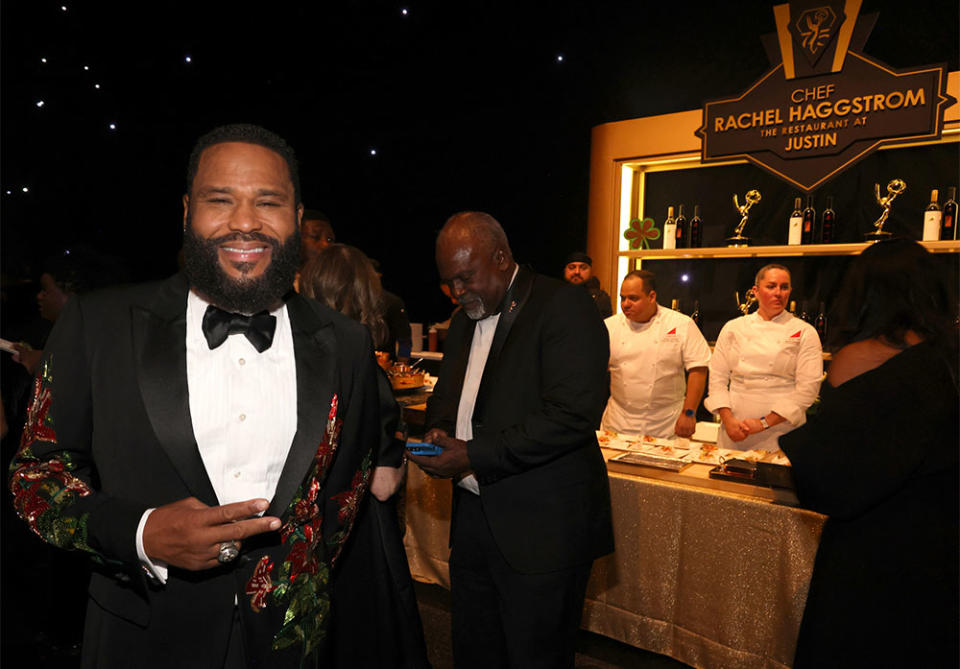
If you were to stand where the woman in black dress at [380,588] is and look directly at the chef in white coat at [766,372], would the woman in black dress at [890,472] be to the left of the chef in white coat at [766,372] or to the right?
right

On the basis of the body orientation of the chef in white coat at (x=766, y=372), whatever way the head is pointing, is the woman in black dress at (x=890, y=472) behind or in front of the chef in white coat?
in front

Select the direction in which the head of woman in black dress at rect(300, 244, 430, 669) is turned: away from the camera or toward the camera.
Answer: away from the camera

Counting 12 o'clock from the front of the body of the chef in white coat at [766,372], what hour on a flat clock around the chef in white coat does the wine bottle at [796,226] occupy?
The wine bottle is roughly at 6 o'clock from the chef in white coat.

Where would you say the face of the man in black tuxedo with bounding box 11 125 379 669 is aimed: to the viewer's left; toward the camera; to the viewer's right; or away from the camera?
toward the camera

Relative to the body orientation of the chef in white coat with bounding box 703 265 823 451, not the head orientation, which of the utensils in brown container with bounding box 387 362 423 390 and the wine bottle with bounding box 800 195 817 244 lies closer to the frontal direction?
the utensils in brown container

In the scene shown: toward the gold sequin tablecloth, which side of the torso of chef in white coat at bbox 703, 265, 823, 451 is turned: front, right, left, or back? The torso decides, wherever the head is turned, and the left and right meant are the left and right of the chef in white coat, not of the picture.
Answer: front

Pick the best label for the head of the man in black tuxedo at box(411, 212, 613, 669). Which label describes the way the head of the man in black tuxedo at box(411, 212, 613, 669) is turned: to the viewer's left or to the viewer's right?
to the viewer's left

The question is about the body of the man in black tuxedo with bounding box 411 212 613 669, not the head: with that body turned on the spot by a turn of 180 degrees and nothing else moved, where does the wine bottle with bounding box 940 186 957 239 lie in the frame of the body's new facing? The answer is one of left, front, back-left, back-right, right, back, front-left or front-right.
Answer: front

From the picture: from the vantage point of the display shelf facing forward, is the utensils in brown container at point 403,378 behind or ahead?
ahead

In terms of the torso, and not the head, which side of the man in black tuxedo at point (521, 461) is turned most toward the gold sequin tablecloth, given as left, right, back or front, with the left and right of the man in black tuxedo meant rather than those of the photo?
back

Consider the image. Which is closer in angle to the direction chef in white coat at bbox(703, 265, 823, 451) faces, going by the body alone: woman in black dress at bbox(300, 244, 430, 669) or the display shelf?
the woman in black dress

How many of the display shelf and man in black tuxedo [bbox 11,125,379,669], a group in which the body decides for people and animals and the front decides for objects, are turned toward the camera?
2

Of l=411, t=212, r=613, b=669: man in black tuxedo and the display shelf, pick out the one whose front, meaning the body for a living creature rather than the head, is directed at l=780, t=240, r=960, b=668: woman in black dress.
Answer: the display shelf

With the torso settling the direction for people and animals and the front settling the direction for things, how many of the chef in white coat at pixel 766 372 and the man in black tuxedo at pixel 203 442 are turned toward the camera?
2

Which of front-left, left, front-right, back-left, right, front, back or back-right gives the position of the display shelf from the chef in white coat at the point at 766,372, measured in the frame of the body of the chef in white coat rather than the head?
back

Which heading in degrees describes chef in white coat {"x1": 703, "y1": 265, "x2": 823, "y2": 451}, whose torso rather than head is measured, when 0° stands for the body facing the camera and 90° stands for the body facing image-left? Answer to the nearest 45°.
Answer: approximately 0°

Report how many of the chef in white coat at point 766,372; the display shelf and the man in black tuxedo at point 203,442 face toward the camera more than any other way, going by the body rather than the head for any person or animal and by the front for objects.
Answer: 3

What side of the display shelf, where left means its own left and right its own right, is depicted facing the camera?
front

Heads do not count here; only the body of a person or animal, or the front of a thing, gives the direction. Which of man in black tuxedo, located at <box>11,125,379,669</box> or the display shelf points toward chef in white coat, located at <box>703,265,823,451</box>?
the display shelf

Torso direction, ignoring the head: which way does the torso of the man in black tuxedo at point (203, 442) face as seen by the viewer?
toward the camera
